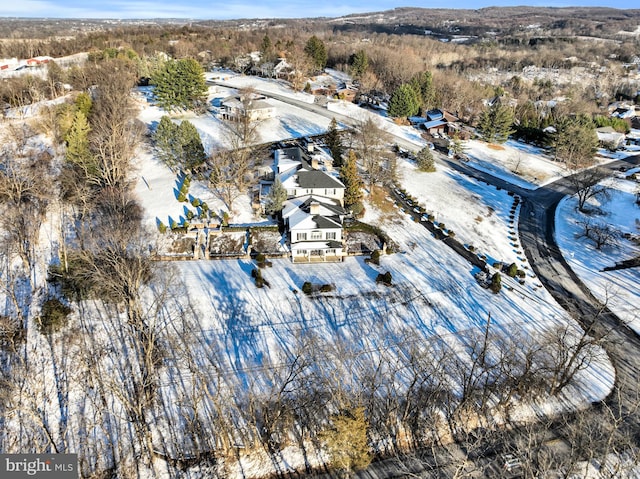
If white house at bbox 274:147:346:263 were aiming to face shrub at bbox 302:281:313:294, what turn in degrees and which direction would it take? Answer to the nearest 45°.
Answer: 0° — it already faces it

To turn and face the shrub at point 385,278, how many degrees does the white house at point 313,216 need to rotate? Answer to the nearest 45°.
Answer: approximately 45° to its left

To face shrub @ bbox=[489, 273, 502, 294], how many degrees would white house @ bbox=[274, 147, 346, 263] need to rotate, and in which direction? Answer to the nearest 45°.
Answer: approximately 45° to its left

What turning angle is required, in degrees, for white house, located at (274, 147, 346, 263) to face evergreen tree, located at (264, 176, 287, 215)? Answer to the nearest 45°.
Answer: approximately 135° to its right

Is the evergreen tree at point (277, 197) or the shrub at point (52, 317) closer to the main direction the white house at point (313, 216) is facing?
the shrub

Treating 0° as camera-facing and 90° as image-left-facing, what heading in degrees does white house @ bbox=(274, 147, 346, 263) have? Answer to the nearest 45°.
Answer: approximately 0°

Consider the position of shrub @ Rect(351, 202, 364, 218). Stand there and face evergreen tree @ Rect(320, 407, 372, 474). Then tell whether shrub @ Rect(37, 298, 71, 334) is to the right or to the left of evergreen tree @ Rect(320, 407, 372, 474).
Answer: right

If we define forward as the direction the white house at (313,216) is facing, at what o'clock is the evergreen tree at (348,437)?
The evergreen tree is roughly at 12 o'clock from the white house.

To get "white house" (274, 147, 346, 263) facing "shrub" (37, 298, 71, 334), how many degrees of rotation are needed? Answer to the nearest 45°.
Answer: approximately 45° to its right

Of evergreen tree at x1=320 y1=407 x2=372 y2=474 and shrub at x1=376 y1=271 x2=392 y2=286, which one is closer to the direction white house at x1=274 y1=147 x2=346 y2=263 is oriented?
the evergreen tree
